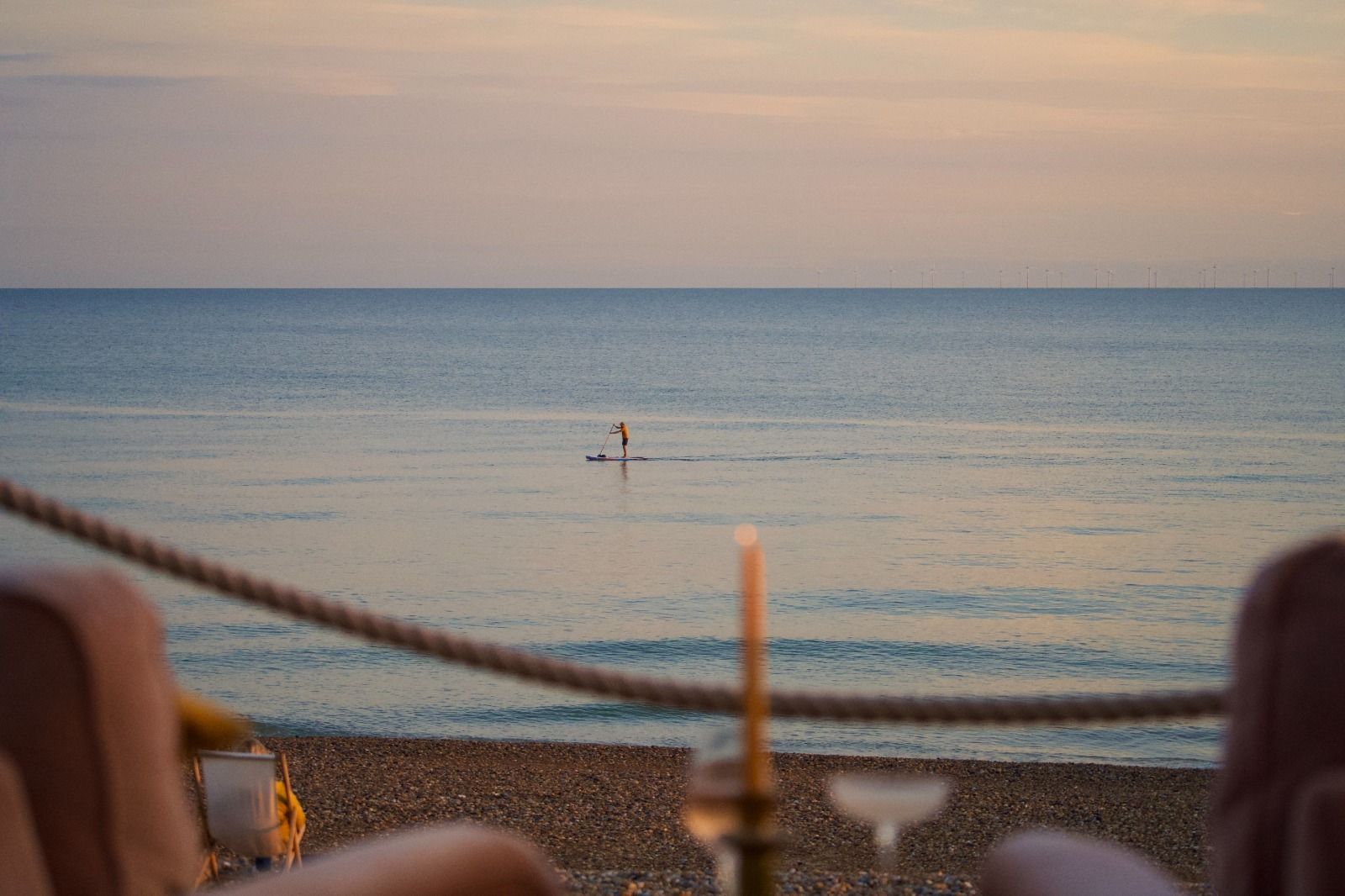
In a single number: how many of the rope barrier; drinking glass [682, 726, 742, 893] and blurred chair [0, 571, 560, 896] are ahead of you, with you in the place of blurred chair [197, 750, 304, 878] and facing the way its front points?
0

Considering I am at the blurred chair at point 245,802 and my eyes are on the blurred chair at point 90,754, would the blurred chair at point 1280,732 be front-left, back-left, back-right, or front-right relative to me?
front-left

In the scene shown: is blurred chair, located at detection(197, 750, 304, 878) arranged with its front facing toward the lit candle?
no

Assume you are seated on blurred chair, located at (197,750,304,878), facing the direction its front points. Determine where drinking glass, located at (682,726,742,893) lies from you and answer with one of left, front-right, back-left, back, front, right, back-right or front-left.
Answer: back-right

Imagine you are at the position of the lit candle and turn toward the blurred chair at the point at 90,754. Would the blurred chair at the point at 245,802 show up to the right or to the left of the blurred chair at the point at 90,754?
right

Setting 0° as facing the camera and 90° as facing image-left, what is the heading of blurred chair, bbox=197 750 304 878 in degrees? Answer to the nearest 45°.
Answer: approximately 225°

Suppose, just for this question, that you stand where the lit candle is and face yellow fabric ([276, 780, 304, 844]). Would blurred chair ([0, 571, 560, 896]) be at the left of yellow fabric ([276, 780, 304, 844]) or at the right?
left

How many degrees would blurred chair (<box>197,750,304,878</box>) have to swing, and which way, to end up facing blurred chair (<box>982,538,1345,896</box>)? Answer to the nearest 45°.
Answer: approximately 135° to its right

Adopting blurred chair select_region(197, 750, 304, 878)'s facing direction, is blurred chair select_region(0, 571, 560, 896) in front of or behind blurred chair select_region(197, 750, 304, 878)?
behind

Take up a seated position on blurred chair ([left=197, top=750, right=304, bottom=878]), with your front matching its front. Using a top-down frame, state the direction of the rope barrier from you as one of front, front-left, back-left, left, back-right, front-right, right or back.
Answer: back-right

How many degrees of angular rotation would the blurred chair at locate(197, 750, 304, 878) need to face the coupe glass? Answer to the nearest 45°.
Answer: approximately 135° to its right
